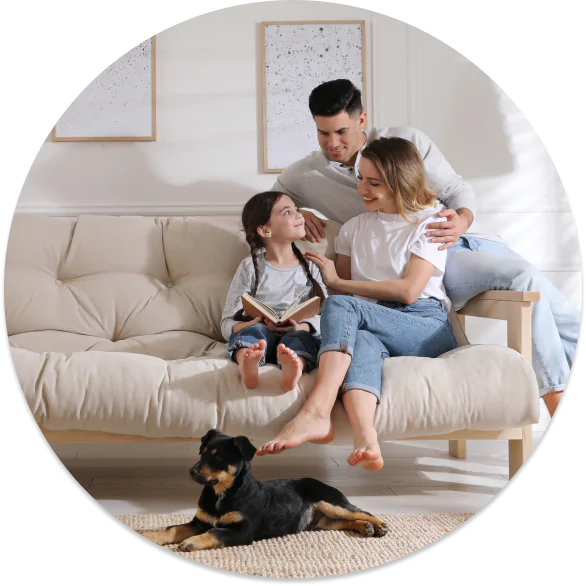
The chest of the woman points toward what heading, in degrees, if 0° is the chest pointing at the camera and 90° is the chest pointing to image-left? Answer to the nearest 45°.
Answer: approximately 45°

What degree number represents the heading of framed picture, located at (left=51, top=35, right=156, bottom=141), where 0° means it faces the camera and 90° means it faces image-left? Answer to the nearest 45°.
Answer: approximately 0°

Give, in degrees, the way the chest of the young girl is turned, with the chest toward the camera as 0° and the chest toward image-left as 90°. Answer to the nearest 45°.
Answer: approximately 0°
